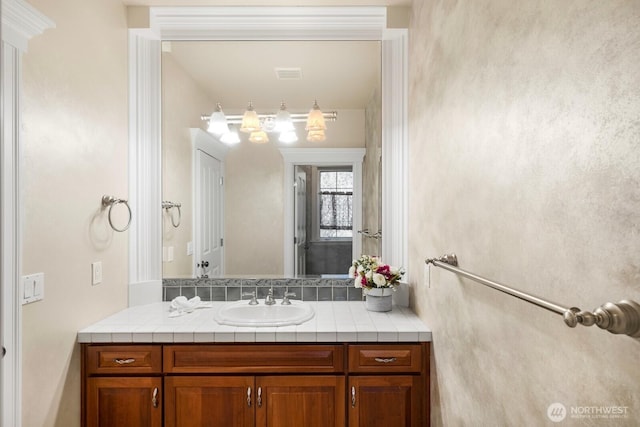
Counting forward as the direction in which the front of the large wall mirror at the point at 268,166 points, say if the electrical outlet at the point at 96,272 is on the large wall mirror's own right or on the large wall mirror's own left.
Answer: on the large wall mirror's own right

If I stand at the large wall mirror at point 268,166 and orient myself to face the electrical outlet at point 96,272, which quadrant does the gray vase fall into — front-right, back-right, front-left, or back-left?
back-left

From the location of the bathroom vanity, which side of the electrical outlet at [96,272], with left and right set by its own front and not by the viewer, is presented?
front

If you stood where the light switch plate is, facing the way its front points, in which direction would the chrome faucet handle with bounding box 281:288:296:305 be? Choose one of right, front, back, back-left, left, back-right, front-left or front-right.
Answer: front-left

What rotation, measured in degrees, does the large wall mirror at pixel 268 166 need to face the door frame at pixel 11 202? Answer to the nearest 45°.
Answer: approximately 45° to its right

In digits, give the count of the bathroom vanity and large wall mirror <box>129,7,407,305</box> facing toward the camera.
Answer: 2

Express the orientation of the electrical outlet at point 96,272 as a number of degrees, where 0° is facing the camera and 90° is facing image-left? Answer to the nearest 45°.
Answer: approximately 315°

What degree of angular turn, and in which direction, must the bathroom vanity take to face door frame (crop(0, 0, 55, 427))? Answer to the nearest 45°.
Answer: approximately 90° to its right

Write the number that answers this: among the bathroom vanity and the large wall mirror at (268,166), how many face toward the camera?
2

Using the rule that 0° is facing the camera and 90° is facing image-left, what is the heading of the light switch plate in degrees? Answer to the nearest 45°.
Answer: approximately 315°
